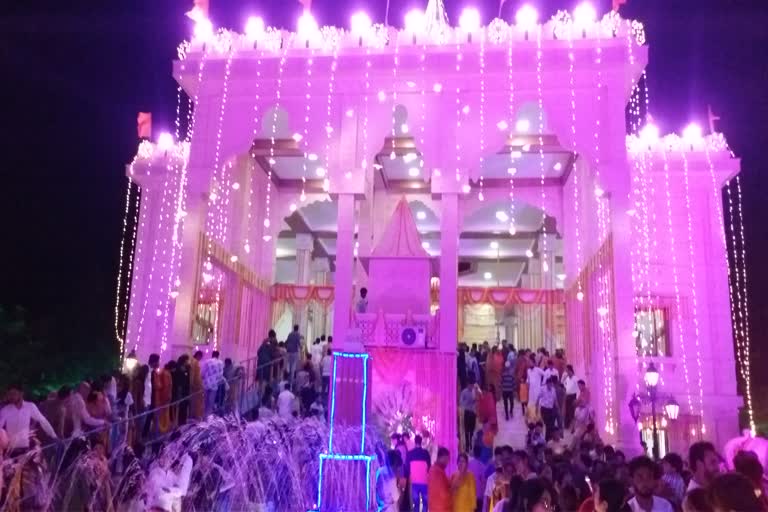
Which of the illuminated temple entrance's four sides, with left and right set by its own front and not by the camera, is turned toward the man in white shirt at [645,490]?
front

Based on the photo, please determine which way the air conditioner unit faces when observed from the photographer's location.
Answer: facing the viewer

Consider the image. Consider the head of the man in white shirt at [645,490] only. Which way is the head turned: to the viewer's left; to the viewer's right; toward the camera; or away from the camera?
toward the camera

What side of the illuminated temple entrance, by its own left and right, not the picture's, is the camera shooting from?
front

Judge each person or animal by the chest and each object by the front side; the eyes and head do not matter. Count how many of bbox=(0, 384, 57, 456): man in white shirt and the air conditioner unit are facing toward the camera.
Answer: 2

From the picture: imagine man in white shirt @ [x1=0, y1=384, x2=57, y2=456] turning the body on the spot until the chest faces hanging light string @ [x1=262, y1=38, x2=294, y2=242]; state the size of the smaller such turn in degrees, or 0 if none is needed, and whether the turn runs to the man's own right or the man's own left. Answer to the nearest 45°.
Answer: approximately 135° to the man's own left

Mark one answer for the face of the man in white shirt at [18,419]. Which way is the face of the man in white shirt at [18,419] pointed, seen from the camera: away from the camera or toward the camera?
toward the camera

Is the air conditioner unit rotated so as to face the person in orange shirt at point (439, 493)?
yes

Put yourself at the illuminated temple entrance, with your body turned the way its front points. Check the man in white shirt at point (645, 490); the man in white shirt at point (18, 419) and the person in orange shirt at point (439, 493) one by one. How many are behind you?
0

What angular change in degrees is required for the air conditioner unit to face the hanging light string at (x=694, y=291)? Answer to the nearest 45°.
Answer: approximately 90° to its left

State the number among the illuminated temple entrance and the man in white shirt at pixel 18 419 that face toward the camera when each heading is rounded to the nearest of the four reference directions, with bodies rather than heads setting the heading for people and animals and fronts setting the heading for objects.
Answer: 2

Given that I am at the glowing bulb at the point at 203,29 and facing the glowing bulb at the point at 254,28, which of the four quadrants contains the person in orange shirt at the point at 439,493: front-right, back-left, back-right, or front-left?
front-right

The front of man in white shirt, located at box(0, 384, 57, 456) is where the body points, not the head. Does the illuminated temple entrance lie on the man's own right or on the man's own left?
on the man's own left

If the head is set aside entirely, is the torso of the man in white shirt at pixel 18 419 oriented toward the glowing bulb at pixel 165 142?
no

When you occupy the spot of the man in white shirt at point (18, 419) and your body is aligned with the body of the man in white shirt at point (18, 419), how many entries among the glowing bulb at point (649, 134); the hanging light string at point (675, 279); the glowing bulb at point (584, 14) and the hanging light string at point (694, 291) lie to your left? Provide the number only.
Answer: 4
